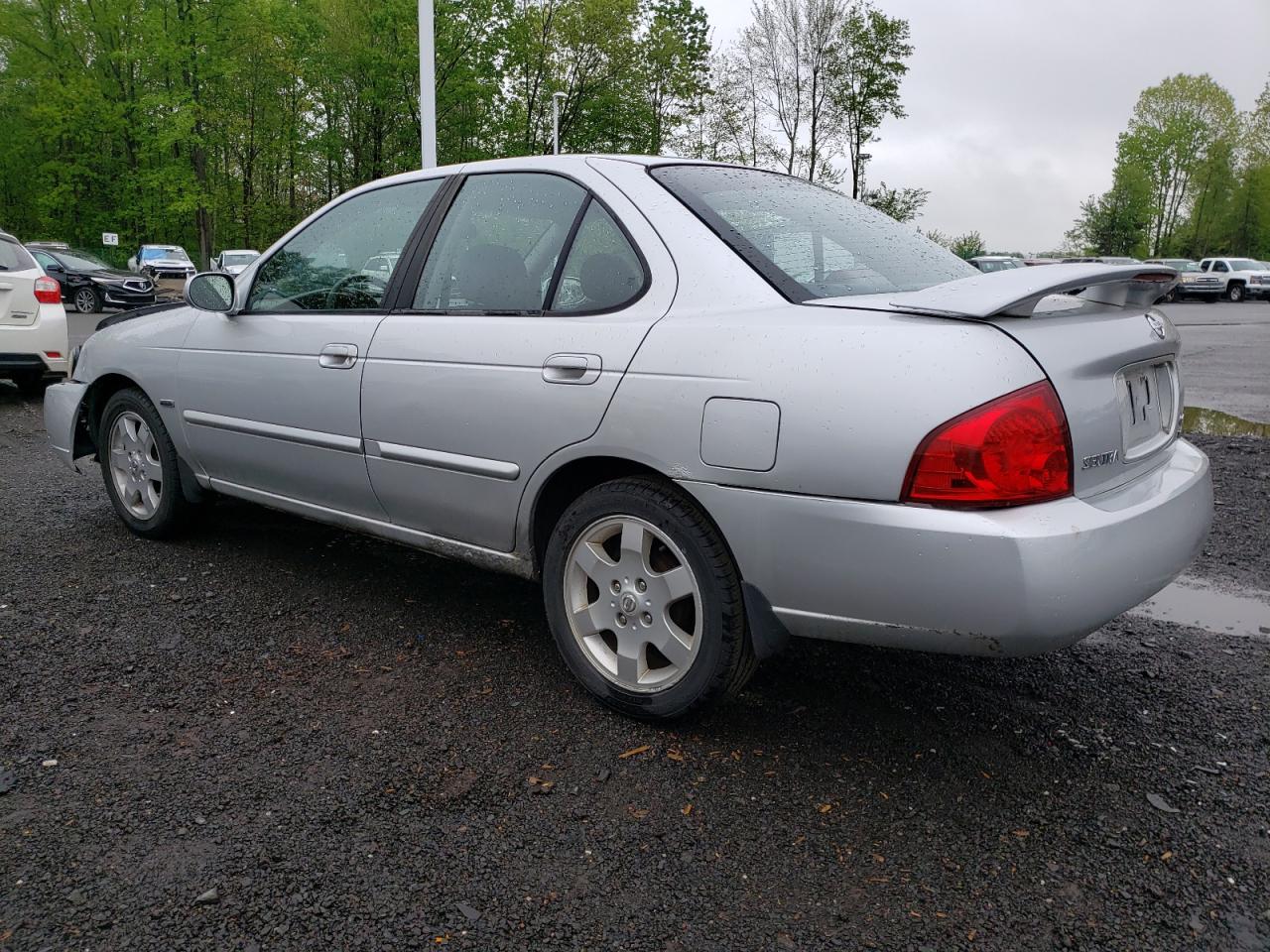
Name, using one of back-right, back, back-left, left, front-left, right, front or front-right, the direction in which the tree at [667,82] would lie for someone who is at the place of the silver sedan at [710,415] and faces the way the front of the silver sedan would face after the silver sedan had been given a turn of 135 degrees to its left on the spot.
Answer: back

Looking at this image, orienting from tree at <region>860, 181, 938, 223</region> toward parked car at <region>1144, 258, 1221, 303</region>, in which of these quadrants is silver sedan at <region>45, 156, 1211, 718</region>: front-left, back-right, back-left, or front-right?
front-right

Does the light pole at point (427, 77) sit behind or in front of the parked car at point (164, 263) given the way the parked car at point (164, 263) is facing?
in front

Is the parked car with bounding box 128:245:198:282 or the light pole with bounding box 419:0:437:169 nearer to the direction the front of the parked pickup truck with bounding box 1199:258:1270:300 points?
the light pole

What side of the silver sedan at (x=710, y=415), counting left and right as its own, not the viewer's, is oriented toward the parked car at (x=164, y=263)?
front

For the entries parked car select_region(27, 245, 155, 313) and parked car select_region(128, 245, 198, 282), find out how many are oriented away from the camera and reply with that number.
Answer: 0

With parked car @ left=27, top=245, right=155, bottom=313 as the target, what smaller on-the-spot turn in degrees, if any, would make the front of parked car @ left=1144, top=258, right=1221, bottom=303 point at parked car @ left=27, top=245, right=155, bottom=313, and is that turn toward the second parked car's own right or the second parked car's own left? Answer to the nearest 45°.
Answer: approximately 90° to the second parked car's own right

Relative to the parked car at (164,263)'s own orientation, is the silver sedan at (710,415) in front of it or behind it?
in front

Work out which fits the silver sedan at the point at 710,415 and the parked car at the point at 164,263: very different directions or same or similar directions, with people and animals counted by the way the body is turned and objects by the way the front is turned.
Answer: very different directions

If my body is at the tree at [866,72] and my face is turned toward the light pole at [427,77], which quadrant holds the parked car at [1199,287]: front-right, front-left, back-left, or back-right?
front-left

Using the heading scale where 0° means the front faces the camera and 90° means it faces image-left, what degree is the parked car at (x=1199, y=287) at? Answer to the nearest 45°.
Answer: approximately 315°

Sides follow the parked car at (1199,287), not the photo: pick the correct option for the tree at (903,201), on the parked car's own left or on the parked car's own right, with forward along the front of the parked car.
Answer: on the parked car's own right

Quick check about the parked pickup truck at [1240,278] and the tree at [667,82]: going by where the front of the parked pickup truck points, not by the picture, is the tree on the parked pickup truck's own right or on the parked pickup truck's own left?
on the parked pickup truck's own right

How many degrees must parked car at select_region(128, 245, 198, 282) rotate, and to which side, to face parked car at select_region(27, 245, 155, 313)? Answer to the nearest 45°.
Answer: approximately 45° to its right

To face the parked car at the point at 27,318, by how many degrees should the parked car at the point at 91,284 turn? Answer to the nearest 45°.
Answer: approximately 45° to its right

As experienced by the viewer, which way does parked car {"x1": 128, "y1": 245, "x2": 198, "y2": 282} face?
facing the viewer and to the right of the viewer

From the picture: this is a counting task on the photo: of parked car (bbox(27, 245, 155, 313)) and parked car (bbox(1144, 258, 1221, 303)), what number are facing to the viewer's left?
0
